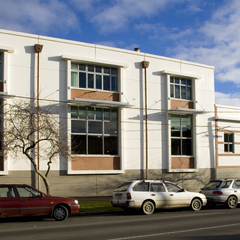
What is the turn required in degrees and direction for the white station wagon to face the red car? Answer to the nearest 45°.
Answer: approximately 180°

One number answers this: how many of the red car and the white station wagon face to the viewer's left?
0

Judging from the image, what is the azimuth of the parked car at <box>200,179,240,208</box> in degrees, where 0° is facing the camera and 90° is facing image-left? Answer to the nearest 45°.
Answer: approximately 225°

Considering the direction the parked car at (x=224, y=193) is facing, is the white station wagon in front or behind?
behind

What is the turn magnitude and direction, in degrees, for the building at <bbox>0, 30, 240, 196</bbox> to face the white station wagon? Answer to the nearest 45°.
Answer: approximately 45° to its right

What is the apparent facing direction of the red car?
to the viewer's right

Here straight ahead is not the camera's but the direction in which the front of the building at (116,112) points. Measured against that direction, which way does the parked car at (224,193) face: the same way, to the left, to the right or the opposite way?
to the left

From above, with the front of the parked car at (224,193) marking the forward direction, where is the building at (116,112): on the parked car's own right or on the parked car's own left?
on the parked car's own left

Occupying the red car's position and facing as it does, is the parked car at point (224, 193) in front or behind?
in front

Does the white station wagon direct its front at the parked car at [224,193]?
yes

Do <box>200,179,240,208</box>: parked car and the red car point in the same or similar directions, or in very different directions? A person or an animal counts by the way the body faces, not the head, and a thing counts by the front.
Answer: same or similar directions

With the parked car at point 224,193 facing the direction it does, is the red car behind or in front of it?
behind

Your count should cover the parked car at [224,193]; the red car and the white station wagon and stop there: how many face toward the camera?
0

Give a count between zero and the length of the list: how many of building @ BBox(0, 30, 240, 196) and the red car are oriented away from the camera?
0

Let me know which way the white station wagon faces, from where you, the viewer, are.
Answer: facing away from the viewer and to the right of the viewer

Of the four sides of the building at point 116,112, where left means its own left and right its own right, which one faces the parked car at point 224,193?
front
